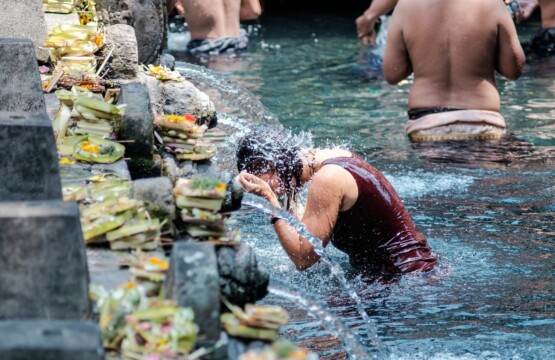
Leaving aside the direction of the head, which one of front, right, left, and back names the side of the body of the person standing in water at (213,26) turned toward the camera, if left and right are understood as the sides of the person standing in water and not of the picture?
back

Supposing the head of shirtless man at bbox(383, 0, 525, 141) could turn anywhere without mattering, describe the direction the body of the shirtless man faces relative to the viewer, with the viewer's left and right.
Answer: facing away from the viewer

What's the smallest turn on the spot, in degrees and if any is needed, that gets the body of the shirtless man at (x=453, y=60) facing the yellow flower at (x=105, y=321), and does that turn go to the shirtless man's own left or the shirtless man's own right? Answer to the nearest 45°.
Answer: approximately 180°

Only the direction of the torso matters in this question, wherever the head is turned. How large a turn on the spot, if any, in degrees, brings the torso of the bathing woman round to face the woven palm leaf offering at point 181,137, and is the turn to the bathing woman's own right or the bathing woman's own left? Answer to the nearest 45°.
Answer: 0° — they already face it

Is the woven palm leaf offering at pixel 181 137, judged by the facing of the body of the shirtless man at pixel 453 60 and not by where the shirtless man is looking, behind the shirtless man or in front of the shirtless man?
behind

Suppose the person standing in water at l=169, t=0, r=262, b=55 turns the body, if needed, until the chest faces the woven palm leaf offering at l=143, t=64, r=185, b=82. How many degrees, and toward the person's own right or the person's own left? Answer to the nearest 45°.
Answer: approximately 180°

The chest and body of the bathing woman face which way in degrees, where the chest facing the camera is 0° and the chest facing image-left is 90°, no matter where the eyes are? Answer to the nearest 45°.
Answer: approximately 90°

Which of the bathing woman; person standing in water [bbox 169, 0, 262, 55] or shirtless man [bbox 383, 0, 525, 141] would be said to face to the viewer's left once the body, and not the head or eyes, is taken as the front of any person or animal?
the bathing woman

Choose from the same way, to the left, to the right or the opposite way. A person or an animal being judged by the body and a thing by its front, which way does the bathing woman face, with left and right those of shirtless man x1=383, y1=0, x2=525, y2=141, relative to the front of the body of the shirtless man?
to the left

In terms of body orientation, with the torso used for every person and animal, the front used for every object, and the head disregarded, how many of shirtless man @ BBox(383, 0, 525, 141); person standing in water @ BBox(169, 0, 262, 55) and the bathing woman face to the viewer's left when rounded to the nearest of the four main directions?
1

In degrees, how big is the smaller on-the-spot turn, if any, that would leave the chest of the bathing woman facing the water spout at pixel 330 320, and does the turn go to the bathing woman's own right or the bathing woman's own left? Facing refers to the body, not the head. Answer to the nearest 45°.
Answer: approximately 90° to the bathing woman's own left

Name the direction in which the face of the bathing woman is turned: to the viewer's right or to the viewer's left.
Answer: to the viewer's left

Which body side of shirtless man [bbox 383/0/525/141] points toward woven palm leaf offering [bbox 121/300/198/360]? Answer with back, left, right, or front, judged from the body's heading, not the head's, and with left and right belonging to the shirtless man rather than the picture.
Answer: back
